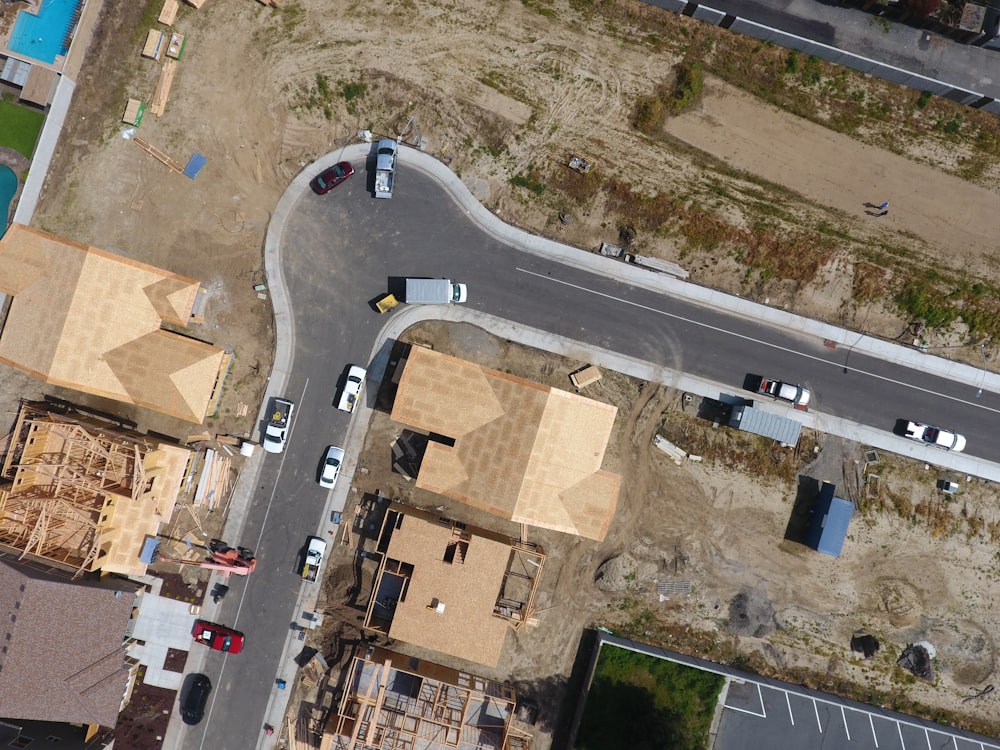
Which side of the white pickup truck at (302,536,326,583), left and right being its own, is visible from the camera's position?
back

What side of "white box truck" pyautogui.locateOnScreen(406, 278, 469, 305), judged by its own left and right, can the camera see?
right

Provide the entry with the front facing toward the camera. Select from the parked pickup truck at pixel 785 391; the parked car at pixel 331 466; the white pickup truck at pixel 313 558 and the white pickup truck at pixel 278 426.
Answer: the white pickup truck at pixel 278 426

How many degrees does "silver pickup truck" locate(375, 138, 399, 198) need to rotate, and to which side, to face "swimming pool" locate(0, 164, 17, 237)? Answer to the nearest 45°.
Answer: approximately 90° to its left

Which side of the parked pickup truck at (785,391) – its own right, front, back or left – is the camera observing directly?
right

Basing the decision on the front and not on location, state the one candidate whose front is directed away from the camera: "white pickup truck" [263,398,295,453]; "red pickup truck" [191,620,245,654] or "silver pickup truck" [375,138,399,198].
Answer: "silver pickup truck" [375,138,399,198]

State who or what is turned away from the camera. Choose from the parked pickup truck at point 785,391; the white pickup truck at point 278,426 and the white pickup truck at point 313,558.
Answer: the white pickup truck at point 313,558

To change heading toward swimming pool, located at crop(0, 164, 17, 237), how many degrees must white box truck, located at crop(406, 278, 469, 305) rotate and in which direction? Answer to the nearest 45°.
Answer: approximately 180°
